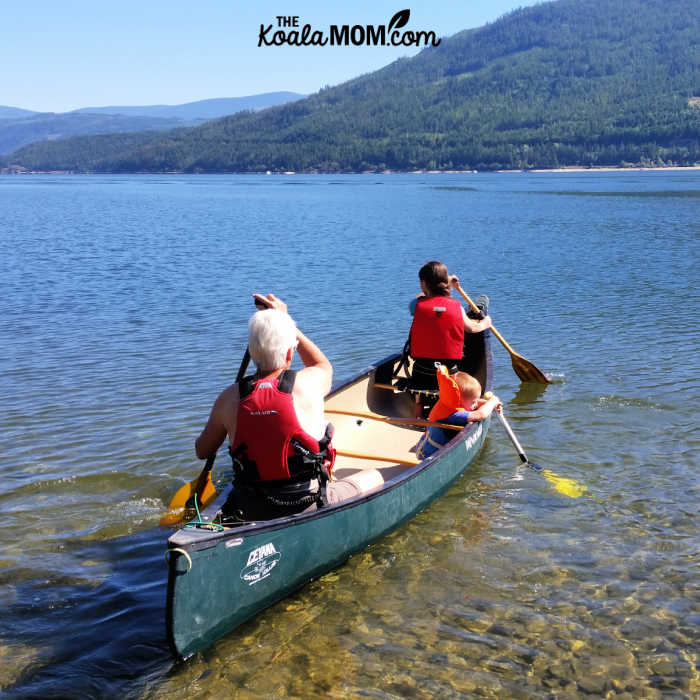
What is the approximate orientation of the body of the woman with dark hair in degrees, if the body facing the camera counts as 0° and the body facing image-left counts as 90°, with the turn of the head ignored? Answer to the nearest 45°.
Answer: approximately 180°
